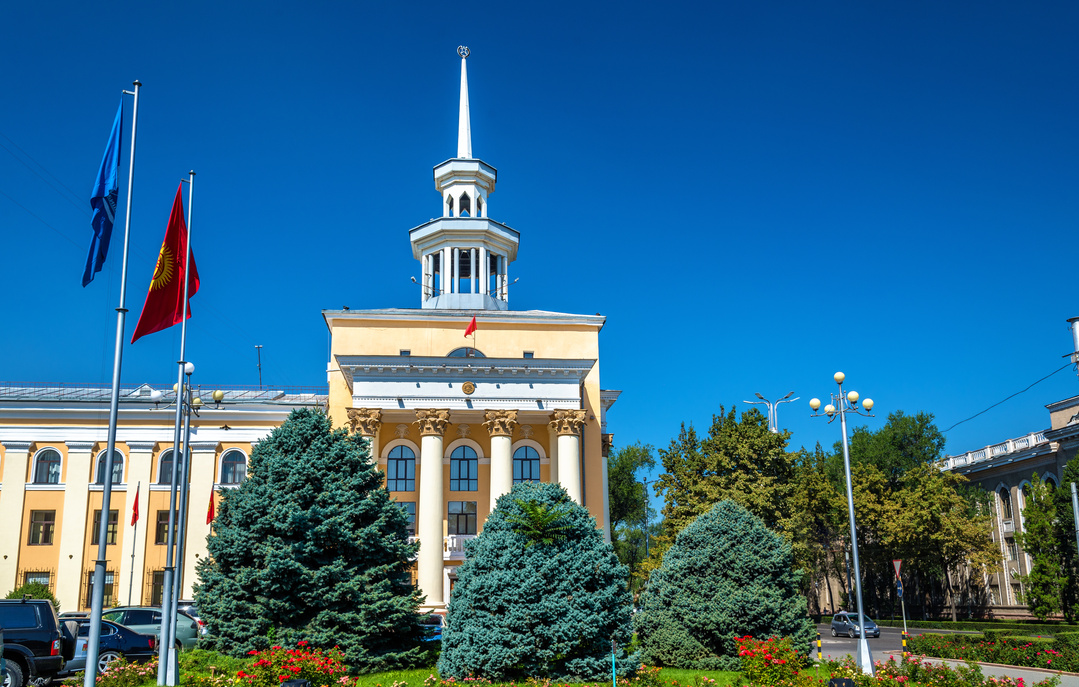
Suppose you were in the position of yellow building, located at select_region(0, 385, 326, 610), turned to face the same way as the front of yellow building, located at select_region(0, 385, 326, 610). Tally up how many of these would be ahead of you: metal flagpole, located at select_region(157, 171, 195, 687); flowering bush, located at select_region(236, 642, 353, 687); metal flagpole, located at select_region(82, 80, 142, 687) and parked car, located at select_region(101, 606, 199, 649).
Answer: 4

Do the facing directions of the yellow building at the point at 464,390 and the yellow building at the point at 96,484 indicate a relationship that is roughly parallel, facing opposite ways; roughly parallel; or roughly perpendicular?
roughly parallel

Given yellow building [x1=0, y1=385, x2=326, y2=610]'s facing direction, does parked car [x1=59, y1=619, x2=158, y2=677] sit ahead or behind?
ahead

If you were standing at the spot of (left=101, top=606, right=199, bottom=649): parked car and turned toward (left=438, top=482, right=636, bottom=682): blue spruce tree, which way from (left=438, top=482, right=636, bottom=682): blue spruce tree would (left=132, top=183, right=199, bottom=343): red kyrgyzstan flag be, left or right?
right

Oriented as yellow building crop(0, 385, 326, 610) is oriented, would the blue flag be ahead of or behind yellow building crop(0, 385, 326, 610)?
ahead

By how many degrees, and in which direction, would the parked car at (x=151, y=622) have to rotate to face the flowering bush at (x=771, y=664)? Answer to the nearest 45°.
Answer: approximately 135° to its left

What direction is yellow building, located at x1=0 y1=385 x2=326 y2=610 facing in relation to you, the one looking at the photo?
facing the viewer

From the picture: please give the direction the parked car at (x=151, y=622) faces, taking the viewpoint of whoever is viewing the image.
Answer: facing to the left of the viewer

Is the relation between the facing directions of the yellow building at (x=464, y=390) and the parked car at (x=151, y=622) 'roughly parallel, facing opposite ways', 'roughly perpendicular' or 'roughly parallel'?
roughly perpendicular

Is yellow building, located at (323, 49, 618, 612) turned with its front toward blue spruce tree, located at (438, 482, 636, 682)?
yes

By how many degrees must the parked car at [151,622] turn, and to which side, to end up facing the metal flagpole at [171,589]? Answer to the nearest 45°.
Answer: approximately 90° to its left

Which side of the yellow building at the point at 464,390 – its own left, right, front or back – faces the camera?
front

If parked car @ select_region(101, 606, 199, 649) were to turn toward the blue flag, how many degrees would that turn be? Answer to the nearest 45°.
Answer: approximately 90° to its left

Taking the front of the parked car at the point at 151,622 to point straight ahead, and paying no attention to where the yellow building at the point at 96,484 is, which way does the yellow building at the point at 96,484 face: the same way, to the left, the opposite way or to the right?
to the left

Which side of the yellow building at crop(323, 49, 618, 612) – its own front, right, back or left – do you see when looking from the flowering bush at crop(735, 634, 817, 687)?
front

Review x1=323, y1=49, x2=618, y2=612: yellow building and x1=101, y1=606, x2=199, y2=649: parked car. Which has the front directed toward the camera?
the yellow building

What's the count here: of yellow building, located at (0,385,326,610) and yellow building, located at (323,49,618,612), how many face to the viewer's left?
0

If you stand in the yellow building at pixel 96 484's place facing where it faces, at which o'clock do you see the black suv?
The black suv is roughly at 12 o'clock from the yellow building.

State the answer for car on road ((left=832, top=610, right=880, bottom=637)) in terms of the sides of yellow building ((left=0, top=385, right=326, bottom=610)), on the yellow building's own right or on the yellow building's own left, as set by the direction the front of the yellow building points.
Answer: on the yellow building's own left
